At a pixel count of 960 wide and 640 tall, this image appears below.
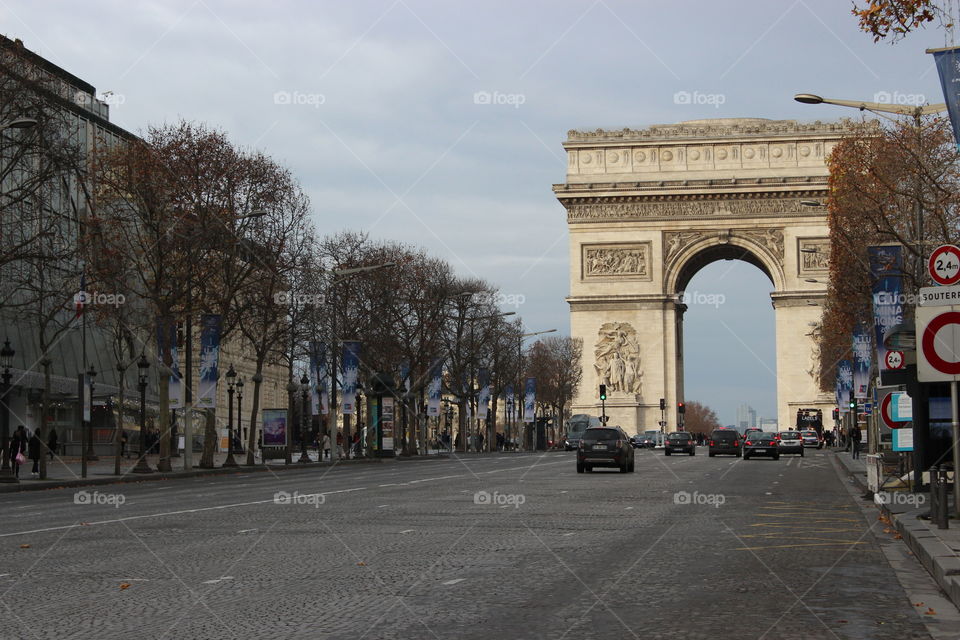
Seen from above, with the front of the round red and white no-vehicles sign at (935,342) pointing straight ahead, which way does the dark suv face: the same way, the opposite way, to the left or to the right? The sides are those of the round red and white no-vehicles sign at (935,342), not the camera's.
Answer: the opposite way

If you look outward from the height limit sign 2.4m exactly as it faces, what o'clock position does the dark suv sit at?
The dark suv is roughly at 5 o'clock from the height limit sign 2.4m.

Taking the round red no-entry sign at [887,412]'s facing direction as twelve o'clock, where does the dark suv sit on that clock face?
The dark suv is roughly at 5 o'clock from the round red no-entry sign.

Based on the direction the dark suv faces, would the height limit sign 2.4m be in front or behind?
behind

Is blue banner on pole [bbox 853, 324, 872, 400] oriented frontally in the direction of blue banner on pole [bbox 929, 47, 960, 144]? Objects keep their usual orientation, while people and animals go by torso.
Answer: yes

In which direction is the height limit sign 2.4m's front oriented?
toward the camera

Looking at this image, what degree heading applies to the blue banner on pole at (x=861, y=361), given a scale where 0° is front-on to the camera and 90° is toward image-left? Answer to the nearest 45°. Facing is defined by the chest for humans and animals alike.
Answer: approximately 0°

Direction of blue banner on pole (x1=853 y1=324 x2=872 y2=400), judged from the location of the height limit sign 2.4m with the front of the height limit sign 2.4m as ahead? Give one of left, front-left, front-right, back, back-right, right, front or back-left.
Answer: back

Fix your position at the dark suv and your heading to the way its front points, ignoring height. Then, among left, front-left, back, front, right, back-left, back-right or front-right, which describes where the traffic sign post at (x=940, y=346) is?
back

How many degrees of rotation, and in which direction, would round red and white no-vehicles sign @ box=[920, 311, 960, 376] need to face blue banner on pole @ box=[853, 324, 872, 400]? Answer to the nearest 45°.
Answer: approximately 180°

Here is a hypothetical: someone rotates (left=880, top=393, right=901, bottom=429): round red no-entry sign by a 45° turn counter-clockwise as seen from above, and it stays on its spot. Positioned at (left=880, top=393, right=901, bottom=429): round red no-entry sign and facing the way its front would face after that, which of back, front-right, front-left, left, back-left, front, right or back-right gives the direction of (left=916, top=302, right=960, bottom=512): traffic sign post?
front-right

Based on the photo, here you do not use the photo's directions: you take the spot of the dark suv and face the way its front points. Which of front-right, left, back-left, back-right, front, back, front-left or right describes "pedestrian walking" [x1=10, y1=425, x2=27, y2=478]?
left

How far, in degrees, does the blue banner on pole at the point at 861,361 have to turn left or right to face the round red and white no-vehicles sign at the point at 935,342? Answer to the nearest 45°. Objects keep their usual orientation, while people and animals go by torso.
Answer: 0° — it already faces it

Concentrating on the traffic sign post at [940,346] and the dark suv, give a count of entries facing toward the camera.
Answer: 1
